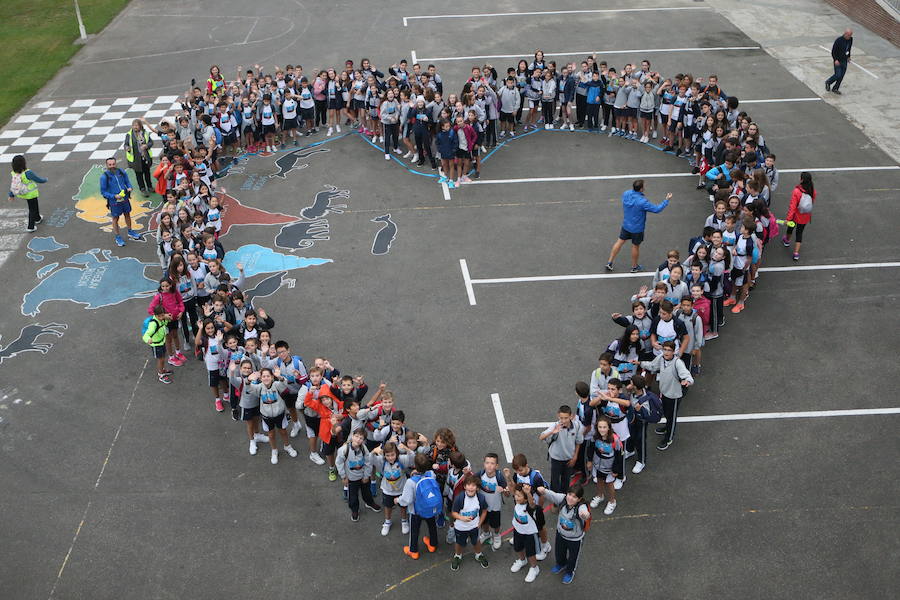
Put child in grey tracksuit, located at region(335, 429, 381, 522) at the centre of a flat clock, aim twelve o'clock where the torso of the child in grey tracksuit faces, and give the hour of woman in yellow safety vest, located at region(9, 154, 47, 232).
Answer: The woman in yellow safety vest is roughly at 5 o'clock from the child in grey tracksuit.

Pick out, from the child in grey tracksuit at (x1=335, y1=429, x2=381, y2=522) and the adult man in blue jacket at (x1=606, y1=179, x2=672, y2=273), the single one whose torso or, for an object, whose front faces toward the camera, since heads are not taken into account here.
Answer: the child in grey tracksuit

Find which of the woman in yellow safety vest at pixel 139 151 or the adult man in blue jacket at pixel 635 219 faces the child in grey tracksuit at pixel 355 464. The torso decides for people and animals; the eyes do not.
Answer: the woman in yellow safety vest

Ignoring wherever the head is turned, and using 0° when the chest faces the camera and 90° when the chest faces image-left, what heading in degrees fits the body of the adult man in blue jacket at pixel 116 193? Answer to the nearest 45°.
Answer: approximately 315°

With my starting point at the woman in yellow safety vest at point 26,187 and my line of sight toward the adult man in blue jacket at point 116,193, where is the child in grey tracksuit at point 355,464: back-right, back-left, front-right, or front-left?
front-right

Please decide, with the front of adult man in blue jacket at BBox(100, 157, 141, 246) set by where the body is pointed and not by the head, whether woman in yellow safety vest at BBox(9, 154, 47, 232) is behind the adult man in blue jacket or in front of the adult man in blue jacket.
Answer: behind

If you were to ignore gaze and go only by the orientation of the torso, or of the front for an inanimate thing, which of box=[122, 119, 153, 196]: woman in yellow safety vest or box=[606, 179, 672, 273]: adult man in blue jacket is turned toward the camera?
the woman in yellow safety vest

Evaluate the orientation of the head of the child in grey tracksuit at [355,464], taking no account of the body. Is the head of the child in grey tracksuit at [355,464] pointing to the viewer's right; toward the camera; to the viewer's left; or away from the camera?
toward the camera

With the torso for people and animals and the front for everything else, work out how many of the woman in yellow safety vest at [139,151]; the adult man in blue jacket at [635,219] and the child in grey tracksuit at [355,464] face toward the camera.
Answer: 2

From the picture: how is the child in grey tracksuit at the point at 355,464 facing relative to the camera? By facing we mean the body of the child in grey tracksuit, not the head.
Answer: toward the camera

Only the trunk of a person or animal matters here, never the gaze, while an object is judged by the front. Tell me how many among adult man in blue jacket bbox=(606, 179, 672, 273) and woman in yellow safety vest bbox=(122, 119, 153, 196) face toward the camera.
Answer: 1

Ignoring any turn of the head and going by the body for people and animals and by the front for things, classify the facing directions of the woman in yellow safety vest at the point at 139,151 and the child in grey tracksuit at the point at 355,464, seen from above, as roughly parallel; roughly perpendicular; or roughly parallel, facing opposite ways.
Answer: roughly parallel

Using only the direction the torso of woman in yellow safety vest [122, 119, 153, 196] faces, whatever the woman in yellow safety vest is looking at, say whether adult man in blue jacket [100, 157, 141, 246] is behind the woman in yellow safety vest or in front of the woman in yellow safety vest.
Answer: in front

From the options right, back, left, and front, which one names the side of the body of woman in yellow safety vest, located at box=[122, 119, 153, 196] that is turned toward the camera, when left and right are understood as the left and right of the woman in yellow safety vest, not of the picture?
front
